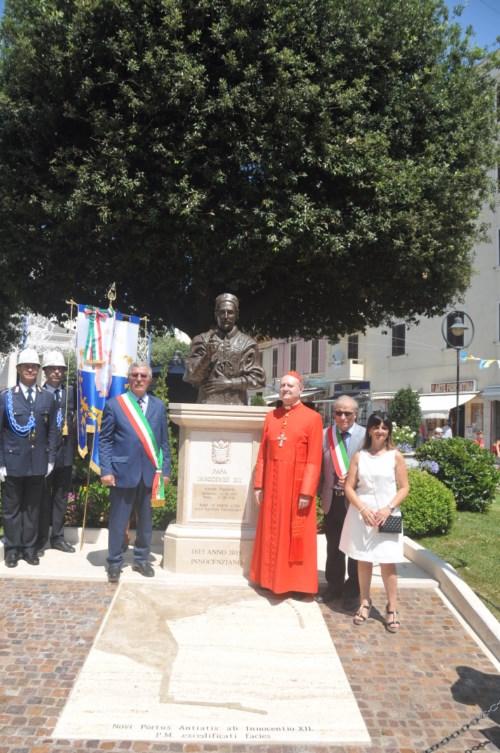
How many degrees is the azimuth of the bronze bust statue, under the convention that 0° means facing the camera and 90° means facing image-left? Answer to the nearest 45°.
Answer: approximately 0°

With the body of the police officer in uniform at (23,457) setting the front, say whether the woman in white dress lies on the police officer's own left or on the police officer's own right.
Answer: on the police officer's own left

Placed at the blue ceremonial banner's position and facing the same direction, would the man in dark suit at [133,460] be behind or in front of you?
in front

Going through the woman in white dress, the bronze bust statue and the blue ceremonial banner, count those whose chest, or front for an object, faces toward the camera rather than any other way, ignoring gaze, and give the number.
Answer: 3

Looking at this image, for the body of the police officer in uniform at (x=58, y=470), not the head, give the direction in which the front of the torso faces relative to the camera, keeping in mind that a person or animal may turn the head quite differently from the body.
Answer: toward the camera

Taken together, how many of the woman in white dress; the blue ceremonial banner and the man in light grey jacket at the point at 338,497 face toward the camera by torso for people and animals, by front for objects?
3

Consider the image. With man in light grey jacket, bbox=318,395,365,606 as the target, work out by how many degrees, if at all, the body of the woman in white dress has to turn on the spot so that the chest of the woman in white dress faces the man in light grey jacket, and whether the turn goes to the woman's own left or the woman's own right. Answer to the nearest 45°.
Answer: approximately 135° to the woman's own right

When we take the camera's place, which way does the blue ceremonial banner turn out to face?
facing the viewer
